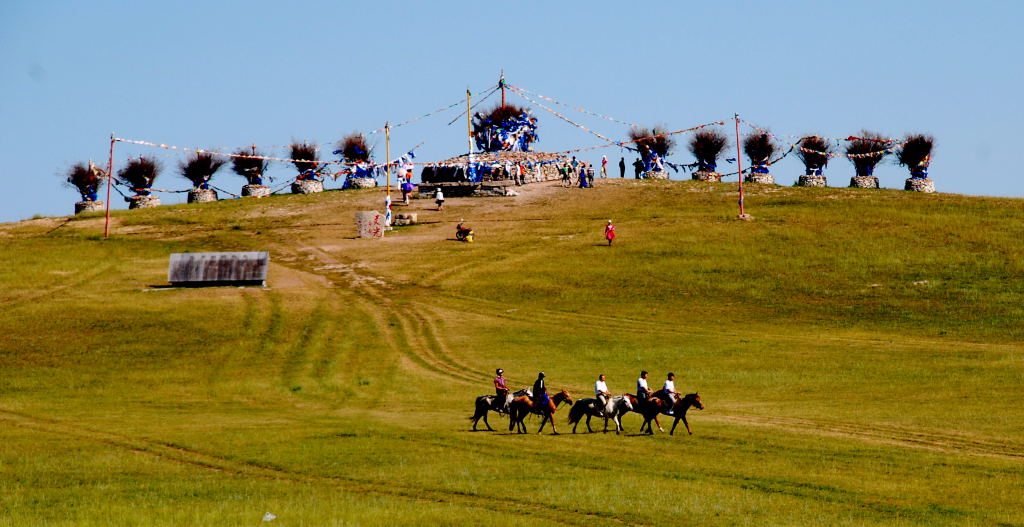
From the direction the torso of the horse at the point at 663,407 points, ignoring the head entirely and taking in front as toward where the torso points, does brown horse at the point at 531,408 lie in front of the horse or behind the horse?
behind

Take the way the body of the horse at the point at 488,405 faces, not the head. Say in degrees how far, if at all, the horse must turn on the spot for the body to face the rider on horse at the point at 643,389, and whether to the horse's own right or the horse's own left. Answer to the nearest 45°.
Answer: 0° — it already faces them

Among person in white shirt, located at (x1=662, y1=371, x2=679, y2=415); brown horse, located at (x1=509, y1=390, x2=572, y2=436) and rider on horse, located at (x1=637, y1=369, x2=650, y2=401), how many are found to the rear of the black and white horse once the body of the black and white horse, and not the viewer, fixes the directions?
1

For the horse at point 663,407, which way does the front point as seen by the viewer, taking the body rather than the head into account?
to the viewer's right

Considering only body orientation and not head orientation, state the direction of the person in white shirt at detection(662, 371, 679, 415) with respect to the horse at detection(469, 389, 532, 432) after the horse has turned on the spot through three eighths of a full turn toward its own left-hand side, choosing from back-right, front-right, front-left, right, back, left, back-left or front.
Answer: back-right

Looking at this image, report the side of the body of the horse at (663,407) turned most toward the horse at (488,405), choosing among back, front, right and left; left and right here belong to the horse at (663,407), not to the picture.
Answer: back

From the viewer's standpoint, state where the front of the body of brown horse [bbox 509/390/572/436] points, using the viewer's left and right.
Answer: facing to the right of the viewer

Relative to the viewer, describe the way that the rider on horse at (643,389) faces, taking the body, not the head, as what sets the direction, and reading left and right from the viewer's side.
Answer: facing to the right of the viewer

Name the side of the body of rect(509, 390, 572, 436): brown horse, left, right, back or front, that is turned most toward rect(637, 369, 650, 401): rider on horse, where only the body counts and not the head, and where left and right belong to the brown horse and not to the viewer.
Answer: front

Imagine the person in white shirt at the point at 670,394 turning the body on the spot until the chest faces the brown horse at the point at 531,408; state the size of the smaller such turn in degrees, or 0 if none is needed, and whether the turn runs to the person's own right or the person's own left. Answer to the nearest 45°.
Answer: approximately 180°

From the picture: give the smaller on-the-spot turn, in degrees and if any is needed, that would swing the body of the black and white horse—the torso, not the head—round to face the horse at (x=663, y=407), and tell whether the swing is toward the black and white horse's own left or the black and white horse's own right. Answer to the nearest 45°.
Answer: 0° — it already faces it

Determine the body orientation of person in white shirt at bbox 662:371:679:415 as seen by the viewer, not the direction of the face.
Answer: to the viewer's right

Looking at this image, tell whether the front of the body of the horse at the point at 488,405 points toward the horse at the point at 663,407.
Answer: yes

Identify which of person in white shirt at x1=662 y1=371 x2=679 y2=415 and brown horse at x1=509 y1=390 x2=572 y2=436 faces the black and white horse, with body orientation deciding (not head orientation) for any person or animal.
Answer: the brown horse

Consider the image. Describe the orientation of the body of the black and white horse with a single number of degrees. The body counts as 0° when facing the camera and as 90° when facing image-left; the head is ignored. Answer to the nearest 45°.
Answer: approximately 270°

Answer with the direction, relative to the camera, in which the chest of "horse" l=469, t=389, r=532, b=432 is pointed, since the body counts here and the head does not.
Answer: to the viewer's right
